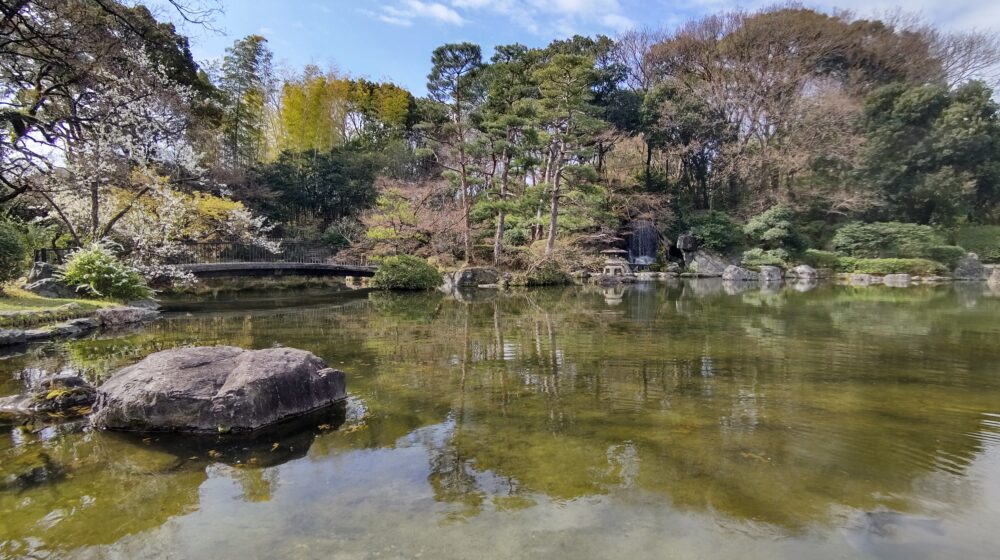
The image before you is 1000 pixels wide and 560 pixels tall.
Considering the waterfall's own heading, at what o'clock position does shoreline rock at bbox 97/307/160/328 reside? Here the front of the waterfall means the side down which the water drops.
The shoreline rock is roughly at 1 o'clock from the waterfall.

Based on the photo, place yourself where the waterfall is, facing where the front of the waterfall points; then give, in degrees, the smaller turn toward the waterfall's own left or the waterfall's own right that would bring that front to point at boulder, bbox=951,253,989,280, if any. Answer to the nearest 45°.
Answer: approximately 90° to the waterfall's own left

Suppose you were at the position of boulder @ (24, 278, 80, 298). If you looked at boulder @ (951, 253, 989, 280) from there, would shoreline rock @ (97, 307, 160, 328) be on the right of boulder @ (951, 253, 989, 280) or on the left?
right

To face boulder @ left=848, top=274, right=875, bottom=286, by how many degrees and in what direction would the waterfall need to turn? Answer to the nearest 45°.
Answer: approximately 90° to its left

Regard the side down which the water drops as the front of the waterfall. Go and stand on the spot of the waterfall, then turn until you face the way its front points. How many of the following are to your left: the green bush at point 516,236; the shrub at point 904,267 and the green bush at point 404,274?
1

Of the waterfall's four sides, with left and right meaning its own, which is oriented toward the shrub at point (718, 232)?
left

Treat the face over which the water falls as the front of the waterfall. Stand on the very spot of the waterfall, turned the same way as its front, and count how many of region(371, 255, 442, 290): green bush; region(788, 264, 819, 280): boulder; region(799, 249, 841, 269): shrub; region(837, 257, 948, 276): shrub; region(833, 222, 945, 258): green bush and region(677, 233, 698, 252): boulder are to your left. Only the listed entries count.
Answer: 5

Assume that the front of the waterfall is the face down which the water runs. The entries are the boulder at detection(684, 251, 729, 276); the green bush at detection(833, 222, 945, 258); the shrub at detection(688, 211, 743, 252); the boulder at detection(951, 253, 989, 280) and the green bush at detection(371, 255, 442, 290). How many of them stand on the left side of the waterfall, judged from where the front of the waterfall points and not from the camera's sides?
4

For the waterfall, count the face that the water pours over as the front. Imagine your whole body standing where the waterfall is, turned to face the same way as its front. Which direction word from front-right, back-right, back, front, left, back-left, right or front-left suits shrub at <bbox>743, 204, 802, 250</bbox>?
left

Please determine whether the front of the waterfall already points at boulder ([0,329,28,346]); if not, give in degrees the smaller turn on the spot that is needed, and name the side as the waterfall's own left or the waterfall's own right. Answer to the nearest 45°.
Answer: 0° — it already faces it

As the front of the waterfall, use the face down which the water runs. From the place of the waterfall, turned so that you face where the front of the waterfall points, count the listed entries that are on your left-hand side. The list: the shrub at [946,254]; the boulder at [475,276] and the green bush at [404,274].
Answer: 1

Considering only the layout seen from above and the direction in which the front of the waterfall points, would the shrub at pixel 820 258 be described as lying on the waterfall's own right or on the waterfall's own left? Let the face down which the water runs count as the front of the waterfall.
on the waterfall's own left

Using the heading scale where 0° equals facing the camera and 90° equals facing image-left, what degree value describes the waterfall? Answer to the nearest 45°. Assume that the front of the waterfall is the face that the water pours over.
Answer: approximately 0°

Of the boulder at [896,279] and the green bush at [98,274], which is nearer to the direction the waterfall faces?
the green bush

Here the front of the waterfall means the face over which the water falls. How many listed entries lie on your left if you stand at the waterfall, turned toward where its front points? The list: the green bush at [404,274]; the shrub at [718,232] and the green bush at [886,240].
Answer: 2

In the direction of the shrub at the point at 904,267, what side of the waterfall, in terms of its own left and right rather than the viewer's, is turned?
left
